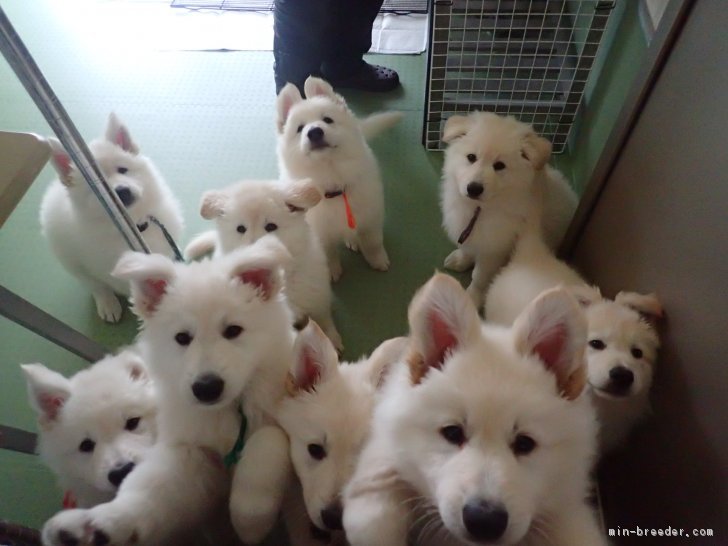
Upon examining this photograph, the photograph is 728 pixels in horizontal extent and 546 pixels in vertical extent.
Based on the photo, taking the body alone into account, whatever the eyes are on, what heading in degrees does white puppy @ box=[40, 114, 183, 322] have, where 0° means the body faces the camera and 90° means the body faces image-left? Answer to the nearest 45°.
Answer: approximately 315°

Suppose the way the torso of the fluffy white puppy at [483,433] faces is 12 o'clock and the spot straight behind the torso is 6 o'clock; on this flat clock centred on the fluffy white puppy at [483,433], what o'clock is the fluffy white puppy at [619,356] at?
the fluffy white puppy at [619,356] is roughly at 7 o'clock from the fluffy white puppy at [483,433].

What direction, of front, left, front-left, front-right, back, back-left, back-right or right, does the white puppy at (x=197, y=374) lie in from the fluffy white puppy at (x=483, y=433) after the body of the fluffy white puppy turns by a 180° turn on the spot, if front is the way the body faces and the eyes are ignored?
left

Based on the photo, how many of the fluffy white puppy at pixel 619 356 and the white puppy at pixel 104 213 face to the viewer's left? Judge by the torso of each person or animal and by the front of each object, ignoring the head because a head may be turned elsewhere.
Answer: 0

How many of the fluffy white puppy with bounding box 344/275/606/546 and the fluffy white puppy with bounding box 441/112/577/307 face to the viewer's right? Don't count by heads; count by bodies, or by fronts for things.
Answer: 0

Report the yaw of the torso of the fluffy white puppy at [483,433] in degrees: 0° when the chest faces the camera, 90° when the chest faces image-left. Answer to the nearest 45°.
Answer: approximately 0°

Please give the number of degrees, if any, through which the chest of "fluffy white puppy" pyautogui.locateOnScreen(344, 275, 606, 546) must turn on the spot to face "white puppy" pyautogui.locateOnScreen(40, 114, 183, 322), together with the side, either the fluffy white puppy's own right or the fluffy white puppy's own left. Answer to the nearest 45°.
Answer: approximately 90° to the fluffy white puppy's own right

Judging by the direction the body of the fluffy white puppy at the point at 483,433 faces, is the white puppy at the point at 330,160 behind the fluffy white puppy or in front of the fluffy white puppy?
behind

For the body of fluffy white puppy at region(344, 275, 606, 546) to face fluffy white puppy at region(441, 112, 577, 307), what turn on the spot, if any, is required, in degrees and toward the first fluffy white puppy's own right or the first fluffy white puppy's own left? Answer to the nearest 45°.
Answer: approximately 180°
